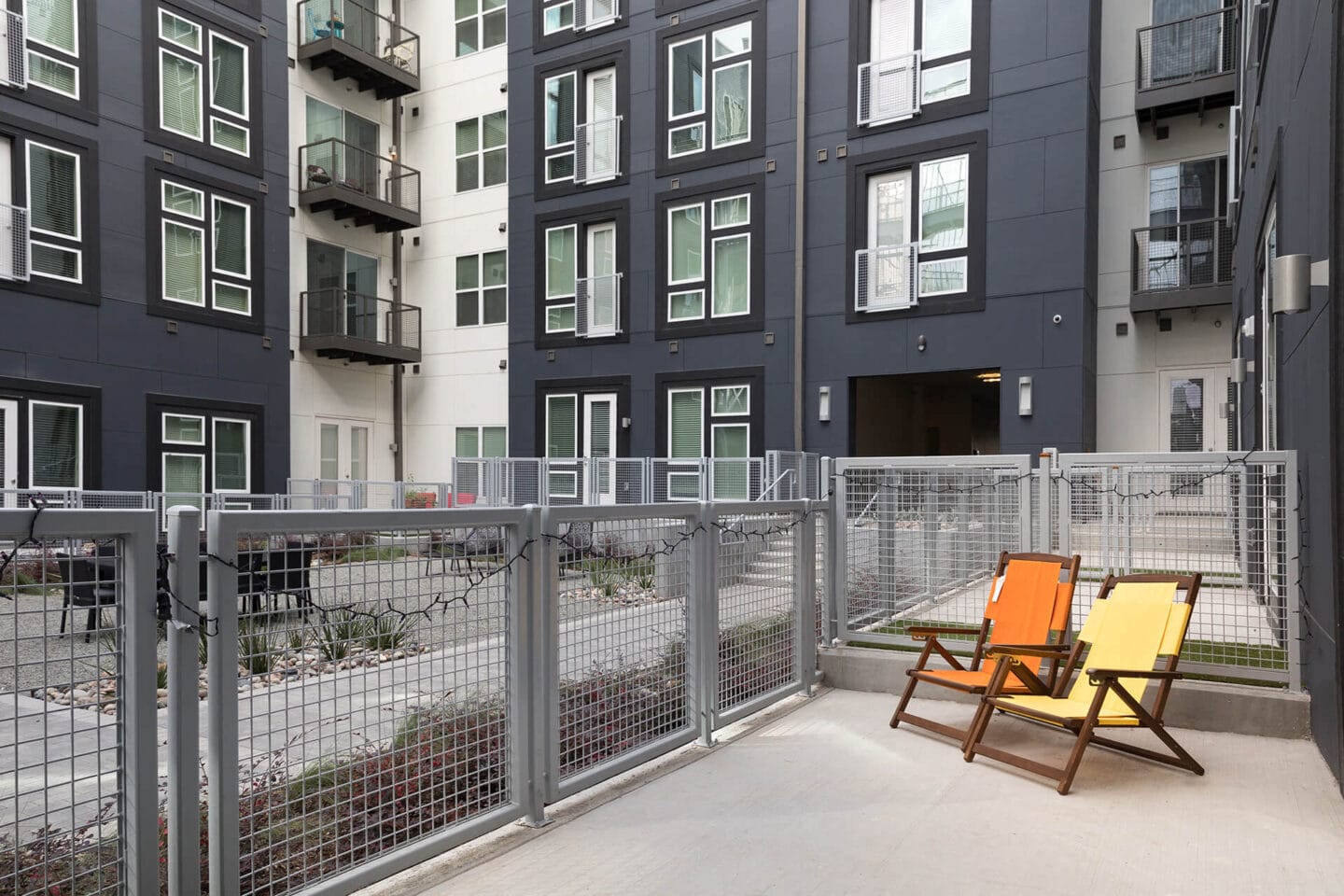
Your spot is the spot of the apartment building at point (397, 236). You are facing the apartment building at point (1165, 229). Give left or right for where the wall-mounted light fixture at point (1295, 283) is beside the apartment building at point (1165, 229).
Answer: right

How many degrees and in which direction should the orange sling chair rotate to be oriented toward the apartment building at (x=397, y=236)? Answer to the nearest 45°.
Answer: approximately 90° to its right

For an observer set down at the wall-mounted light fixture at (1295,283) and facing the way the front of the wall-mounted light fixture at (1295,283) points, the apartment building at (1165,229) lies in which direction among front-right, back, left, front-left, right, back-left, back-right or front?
right

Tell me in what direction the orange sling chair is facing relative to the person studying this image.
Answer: facing the viewer and to the left of the viewer

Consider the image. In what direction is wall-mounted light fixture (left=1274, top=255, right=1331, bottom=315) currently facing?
to the viewer's left

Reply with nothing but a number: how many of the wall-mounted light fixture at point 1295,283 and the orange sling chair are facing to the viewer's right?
0

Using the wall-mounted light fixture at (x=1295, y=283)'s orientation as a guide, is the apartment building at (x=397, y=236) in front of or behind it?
in front
